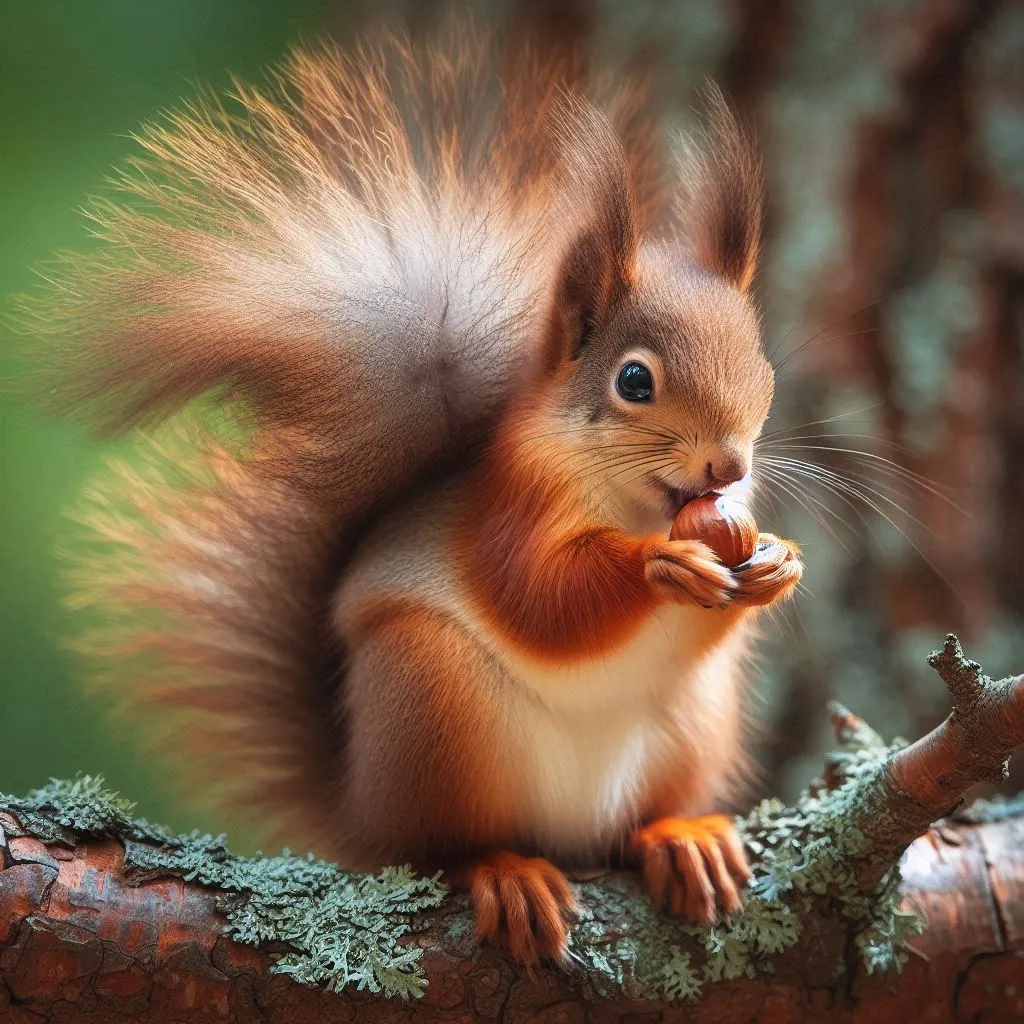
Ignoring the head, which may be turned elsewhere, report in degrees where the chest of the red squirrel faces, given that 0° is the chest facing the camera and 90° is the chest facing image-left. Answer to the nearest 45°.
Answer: approximately 315°
